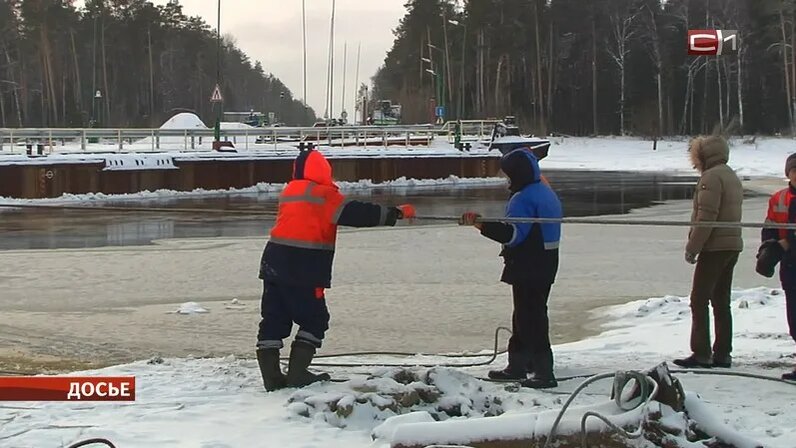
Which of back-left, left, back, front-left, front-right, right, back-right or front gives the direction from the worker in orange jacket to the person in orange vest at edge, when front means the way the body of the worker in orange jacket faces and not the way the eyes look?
front-right

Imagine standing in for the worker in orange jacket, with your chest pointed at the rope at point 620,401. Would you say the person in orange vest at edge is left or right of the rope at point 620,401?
left

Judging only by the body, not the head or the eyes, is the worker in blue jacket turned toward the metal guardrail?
no

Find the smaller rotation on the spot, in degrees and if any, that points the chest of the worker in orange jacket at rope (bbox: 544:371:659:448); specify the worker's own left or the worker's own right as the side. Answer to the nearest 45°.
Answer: approximately 90° to the worker's own right

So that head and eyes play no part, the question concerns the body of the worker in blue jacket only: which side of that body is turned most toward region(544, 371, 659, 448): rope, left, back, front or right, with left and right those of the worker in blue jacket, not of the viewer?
left

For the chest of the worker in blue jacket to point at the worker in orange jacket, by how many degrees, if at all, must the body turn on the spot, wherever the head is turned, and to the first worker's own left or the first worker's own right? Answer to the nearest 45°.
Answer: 0° — they already face them

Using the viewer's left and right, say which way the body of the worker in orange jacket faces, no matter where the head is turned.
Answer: facing away from the viewer and to the right of the viewer

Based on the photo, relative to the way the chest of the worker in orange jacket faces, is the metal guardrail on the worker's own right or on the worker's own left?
on the worker's own left

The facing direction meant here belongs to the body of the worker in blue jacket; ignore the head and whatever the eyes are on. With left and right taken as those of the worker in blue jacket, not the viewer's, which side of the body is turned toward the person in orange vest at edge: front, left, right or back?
back

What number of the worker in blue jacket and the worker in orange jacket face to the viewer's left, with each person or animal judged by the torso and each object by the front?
1

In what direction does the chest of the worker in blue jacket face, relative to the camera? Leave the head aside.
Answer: to the viewer's left

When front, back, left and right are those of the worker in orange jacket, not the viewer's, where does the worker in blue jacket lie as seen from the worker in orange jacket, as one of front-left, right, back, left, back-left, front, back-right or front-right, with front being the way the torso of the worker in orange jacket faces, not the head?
front-right

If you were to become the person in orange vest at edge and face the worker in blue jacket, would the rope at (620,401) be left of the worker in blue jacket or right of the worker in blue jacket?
left
